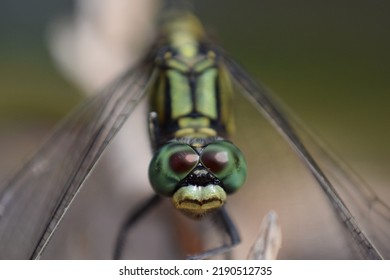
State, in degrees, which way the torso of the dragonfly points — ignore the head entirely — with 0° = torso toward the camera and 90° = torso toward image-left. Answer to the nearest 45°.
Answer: approximately 0°
